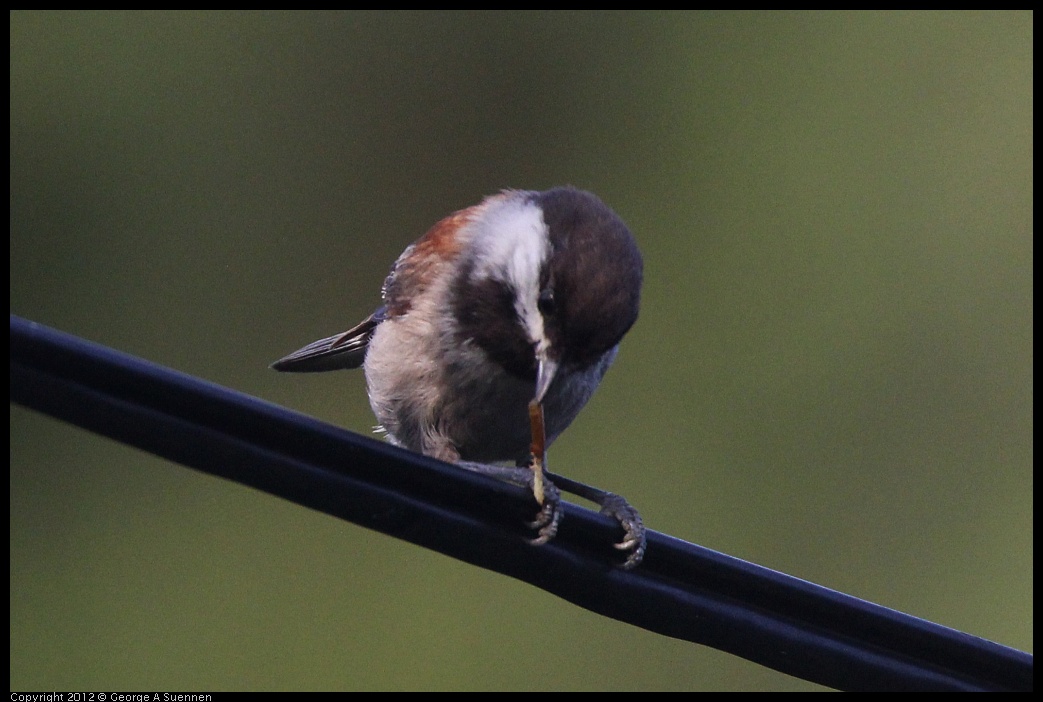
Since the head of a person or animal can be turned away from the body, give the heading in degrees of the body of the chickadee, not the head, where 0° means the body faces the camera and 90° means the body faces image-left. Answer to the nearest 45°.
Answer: approximately 315°
